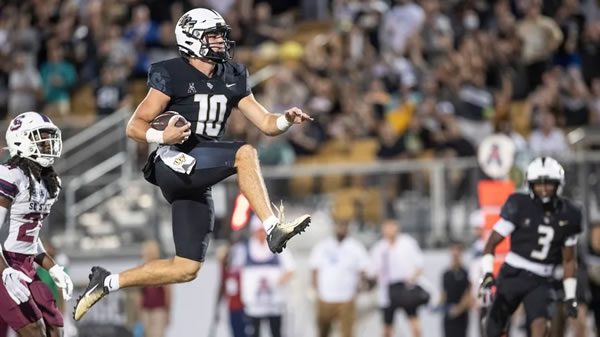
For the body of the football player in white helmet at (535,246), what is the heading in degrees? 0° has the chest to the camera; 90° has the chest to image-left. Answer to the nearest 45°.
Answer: approximately 0°

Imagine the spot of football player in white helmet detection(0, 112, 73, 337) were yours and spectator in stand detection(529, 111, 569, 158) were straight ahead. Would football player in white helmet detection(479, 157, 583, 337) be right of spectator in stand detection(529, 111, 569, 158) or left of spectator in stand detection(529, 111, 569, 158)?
right

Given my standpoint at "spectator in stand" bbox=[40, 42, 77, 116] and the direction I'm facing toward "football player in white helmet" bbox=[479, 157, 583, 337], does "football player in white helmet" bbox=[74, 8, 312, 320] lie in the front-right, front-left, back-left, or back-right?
front-right

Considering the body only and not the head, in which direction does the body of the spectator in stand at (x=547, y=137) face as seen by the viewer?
toward the camera

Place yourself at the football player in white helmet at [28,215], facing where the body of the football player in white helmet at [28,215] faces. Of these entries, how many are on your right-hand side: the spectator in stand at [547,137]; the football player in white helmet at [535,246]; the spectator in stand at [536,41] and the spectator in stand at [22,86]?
0

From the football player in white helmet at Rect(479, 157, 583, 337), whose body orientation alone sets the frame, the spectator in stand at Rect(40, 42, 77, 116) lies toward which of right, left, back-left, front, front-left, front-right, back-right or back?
back-right

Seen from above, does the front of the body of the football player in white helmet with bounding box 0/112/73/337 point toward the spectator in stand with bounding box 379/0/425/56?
no

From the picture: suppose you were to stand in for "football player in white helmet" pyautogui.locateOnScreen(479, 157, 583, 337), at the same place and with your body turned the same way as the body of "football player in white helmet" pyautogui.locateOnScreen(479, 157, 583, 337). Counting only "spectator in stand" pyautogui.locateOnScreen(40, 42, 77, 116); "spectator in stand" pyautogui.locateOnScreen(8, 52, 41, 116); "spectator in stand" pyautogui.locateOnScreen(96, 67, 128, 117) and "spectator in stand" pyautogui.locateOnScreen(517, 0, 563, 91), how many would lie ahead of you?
0

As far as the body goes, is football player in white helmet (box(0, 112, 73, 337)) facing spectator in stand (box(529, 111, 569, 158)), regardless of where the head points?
no

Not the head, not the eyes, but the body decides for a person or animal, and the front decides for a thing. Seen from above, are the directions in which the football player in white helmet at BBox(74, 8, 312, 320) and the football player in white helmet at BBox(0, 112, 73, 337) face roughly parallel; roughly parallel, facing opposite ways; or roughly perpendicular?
roughly parallel

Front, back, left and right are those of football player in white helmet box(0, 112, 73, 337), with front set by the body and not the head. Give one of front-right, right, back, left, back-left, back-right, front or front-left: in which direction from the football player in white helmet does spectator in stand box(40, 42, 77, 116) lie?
back-left

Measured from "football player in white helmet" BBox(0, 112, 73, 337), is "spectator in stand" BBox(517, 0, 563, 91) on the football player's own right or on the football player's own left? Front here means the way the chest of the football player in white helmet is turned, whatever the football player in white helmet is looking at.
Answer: on the football player's own left

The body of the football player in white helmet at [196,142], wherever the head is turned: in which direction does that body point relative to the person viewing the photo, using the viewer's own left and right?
facing the viewer and to the right of the viewer

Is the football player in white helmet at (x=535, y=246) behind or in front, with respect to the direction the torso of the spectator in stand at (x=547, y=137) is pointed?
in front

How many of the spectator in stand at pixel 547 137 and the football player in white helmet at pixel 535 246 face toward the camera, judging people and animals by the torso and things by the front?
2

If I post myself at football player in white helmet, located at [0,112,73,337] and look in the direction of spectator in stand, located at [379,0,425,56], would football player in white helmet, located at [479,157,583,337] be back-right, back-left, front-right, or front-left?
front-right
